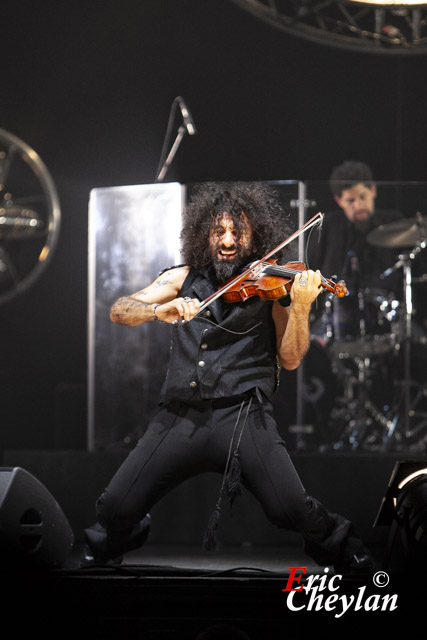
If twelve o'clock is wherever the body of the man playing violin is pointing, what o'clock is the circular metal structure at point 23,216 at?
The circular metal structure is roughly at 5 o'clock from the man playing violin.

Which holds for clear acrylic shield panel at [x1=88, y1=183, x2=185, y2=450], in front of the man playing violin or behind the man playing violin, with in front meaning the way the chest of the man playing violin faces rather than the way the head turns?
behind

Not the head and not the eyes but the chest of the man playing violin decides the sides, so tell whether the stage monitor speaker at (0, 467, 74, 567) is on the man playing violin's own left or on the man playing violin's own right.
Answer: on the man playing violin's own right

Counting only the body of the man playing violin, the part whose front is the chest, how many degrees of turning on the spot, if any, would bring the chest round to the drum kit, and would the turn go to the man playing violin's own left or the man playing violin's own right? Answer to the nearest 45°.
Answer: approximately 180°

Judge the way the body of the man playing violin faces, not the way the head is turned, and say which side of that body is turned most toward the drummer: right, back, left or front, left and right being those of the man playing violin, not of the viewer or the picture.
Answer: back

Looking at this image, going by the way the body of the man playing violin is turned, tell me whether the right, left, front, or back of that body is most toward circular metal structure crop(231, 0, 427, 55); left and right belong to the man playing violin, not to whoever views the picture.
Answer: back

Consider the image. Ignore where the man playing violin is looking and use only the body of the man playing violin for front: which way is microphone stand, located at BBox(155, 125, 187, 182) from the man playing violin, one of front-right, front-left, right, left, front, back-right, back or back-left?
back

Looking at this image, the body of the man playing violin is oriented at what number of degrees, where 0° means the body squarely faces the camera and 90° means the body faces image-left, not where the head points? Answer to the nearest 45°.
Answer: approximately 0°
